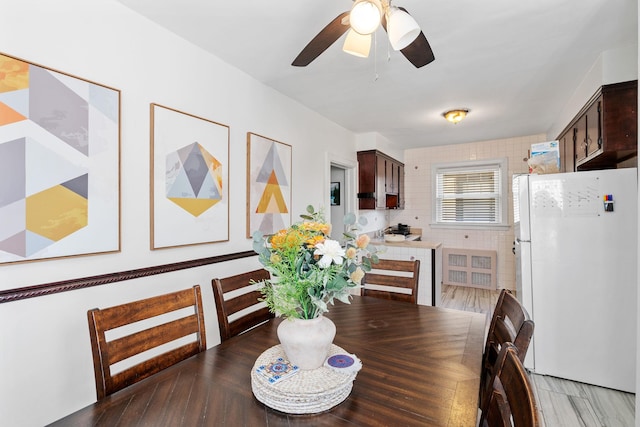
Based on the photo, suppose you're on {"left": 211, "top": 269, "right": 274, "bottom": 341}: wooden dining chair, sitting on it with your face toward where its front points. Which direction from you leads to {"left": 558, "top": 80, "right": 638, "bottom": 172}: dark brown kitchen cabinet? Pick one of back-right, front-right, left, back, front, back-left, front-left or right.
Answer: front-left

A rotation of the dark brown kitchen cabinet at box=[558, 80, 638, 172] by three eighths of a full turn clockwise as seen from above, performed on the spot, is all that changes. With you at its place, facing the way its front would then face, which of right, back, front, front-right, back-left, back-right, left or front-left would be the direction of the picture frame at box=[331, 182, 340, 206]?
back-left

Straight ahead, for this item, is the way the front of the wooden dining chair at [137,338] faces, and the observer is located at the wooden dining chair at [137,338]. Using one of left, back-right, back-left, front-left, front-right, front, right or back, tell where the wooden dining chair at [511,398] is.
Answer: front

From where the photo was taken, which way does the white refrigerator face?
to the viewer's left

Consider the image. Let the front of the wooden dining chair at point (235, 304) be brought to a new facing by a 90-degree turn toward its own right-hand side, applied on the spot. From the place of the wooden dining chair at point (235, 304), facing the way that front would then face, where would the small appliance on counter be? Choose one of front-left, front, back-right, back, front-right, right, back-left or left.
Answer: back

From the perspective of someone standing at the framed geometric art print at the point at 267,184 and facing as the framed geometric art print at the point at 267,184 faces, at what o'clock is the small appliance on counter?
The small appliance on counter is roughly at 9 o'clock from the framed geometric art print.

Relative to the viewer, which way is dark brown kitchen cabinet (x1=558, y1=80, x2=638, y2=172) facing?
to the viewer's left

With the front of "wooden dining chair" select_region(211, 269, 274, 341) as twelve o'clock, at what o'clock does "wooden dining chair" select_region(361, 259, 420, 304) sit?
"wooden dining chair" select_region(361, 259, 420, 304) is roughly at 10 o'clock from "wooden dining chair" select_region(211, 269, 274, 341).

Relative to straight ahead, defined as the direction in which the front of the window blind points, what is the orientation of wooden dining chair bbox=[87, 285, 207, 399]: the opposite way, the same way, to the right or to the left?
to the left

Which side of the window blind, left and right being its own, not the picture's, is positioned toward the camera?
front

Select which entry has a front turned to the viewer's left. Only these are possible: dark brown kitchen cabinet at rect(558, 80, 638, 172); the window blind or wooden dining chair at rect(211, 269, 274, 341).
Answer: the dark brown kitchen cabinet

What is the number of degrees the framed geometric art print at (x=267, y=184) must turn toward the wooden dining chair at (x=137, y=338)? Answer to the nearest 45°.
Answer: approximately 45° to its right

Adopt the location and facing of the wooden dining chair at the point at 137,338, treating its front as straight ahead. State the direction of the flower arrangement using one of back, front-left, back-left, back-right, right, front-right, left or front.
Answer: front

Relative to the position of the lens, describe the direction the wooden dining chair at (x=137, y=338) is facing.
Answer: facing the viewer and to the right of the viewer

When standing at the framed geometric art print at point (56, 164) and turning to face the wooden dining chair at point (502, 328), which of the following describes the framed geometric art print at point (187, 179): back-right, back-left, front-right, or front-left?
front-left

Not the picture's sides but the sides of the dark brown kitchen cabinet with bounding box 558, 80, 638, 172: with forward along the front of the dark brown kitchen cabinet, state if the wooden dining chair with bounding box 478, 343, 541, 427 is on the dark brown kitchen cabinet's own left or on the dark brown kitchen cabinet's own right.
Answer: on the dark brown kitchen cabinet's own left

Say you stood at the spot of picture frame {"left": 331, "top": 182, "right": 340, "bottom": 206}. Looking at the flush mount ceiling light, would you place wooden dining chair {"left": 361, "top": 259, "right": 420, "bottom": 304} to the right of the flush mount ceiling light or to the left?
right
